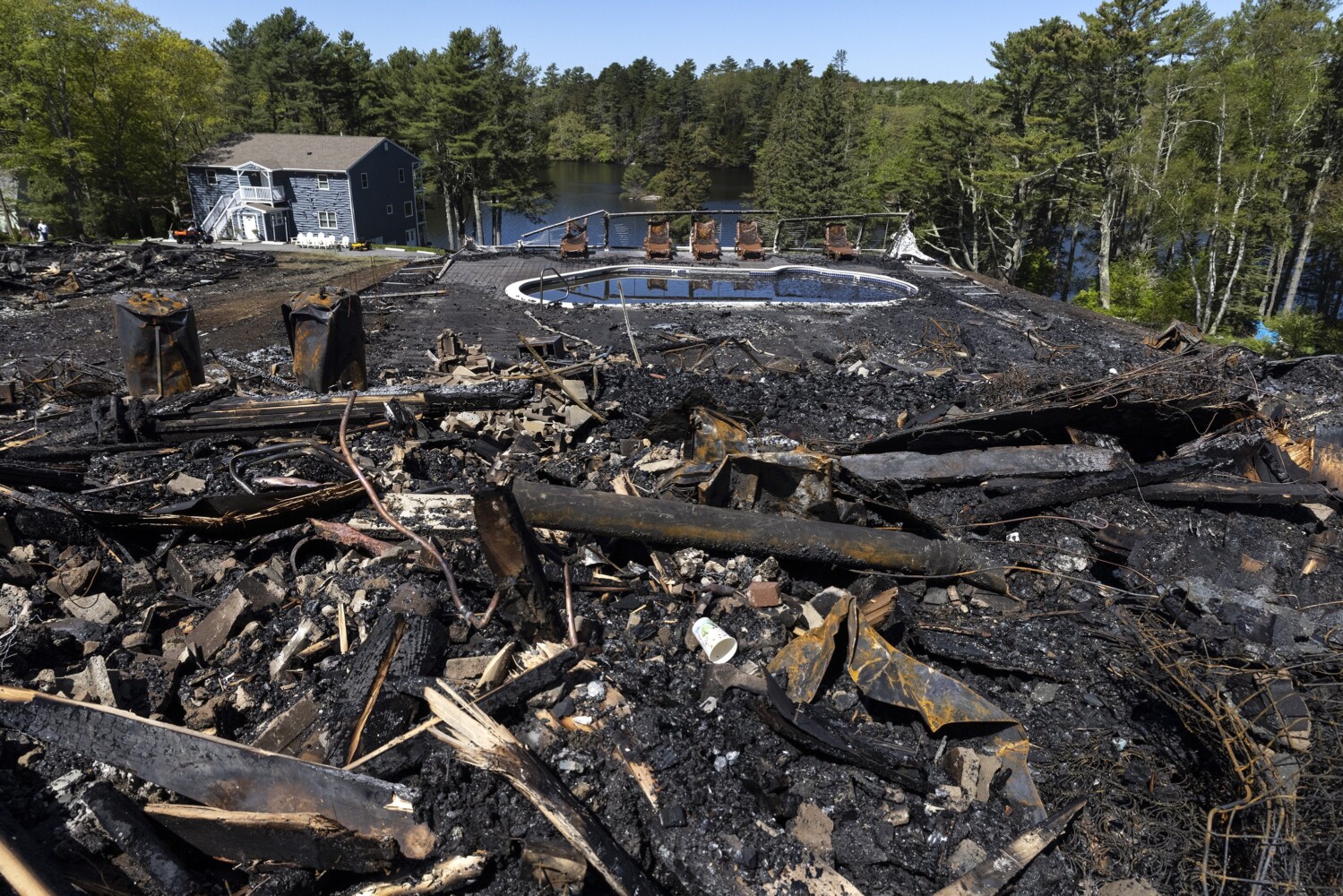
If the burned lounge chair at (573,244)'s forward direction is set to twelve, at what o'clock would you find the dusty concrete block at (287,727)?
The dusty concrete block is roughly at 12 o'clock from the burned lounge chair.

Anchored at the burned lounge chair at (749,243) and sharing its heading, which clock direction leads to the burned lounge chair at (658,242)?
the burned lounge chair at (658,242) is roughly at 2 o'clock from the burned lounge chair at (749,243).

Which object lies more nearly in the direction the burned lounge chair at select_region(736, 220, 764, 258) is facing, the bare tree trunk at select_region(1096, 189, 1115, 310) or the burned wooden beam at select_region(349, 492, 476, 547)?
the burned wooden beam

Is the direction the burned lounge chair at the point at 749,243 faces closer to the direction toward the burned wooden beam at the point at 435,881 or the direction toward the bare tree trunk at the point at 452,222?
the burned wooden beam

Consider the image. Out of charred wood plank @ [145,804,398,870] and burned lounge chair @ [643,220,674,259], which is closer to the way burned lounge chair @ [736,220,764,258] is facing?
the charred wood plank

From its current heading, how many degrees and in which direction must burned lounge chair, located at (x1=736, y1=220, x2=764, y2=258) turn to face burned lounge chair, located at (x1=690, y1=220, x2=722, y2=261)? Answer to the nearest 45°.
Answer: approximately 45° to its right

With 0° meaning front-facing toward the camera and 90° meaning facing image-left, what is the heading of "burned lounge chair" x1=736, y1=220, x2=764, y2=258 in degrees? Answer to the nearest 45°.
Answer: approximately 0°
